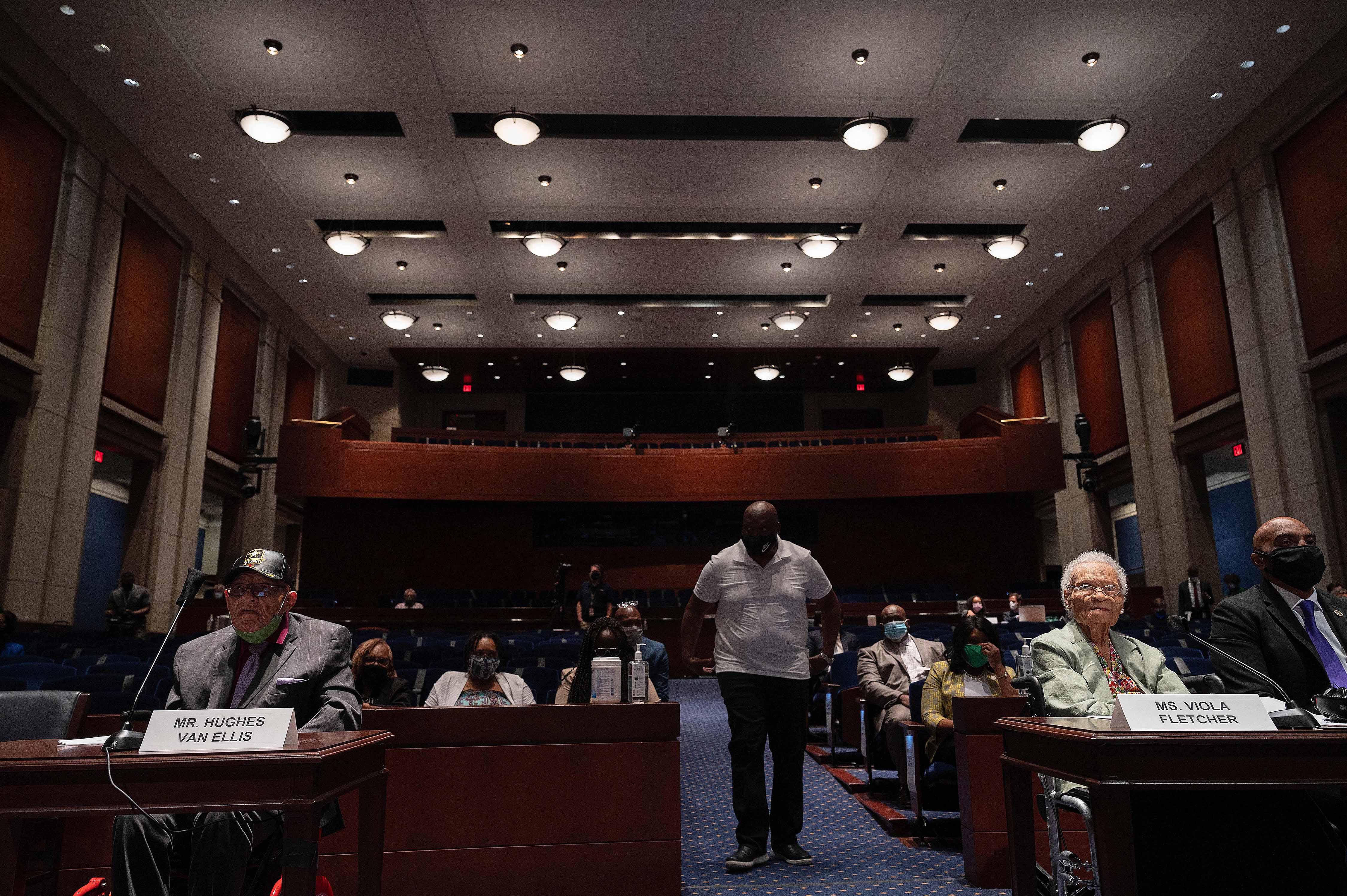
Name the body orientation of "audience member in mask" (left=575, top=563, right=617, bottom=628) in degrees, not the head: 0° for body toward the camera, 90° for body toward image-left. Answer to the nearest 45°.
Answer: approximately 0°

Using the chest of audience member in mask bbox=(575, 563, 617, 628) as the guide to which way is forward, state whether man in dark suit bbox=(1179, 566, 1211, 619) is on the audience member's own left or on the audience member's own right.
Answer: on the audience member's own left

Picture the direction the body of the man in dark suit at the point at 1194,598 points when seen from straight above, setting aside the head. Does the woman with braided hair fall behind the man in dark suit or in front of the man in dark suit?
in front

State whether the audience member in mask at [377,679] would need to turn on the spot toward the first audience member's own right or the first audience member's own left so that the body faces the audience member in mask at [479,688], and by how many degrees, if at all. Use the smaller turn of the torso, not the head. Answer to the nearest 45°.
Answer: approximately 45° to the first audience member's own left

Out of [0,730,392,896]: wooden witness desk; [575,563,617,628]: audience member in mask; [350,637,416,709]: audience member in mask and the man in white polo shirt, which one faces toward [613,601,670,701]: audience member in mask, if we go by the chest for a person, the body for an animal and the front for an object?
[575,563,617,628]: audience member in mask

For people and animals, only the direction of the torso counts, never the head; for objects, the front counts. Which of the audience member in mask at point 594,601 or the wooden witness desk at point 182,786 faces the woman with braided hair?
the audience member in mask

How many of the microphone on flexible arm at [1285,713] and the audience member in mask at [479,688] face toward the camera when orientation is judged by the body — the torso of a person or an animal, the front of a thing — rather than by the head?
1

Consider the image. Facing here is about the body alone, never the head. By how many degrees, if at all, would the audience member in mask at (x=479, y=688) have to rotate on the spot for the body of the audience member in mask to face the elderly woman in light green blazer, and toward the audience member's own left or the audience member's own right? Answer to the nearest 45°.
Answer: approximately 45° to the audience member's own left
